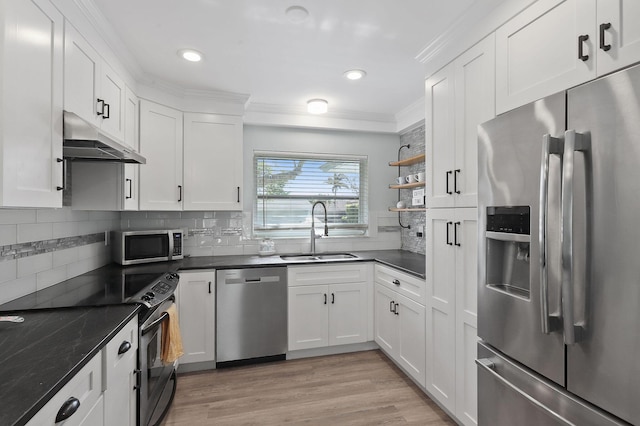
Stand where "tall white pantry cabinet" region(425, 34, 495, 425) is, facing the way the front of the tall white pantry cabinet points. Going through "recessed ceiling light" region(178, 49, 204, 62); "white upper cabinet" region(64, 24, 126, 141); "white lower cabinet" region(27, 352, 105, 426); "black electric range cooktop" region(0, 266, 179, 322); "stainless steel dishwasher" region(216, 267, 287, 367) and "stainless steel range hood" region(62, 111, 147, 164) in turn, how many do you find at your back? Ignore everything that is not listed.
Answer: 0

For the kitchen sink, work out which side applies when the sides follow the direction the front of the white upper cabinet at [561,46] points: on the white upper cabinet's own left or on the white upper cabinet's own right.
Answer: on the white upper cabinet's own right

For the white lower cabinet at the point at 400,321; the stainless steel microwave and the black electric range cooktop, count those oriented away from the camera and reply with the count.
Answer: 0

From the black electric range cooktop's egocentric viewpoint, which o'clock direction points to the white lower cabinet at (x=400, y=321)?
The white lower cabinet is roughly at 11 o'clock from the black electric range cooktop.

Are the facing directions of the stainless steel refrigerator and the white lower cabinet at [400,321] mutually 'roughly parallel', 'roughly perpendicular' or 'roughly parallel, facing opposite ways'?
roughly parallel

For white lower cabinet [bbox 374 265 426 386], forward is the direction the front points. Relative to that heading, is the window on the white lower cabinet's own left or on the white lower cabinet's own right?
on the white lower cabinet's own right

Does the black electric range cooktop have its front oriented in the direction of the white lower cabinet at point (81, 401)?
no

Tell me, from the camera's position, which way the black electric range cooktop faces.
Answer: facing the viewer and to the right of the viewer

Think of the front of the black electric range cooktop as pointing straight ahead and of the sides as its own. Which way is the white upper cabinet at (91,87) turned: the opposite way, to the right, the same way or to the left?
the same way

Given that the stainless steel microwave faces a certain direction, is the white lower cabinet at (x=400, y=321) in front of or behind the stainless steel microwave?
in front

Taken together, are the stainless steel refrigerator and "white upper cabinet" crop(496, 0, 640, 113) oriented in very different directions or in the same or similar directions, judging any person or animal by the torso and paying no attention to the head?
same or similar directions

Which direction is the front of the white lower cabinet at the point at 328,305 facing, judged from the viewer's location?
facing the viewer

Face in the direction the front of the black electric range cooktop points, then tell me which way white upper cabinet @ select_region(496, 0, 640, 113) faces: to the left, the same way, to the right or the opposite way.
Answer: the opposite way

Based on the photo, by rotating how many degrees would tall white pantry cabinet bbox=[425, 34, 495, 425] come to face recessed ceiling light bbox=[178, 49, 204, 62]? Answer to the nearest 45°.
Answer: approximately 45° to its right

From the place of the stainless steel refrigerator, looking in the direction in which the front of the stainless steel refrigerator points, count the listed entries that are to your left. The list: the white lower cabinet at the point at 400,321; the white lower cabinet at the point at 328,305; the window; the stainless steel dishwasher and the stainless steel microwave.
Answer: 0

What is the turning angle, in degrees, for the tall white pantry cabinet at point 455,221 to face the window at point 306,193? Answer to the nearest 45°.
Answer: approximately 90° to its right

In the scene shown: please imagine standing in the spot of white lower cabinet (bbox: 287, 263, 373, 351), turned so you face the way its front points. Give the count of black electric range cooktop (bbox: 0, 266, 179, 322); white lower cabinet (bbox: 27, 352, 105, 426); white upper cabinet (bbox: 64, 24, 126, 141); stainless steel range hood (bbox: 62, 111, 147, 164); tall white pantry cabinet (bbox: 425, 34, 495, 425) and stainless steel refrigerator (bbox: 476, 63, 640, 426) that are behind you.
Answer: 0

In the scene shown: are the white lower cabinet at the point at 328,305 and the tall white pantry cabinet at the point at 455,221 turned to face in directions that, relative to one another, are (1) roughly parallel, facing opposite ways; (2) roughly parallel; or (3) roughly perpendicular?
roughly perpendicular

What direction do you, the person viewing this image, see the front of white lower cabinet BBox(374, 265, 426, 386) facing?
facing the viewer and to the left of the viewer
